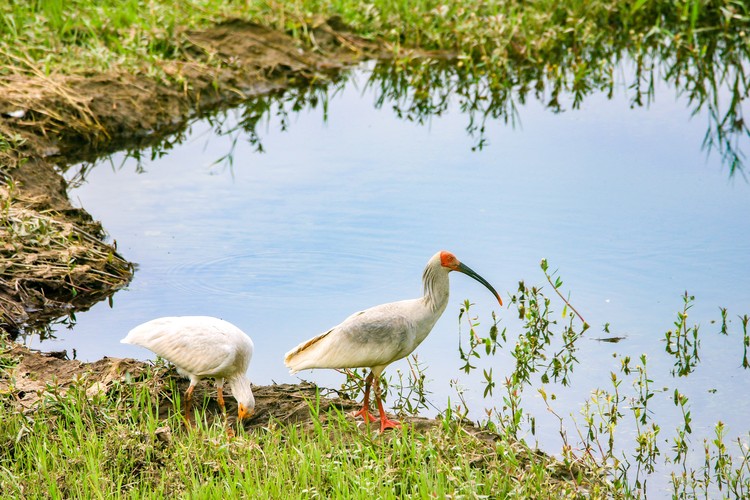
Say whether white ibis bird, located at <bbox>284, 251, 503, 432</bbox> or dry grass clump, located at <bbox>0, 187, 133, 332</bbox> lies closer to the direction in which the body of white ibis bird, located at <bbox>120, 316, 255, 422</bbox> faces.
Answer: the white ibis bird

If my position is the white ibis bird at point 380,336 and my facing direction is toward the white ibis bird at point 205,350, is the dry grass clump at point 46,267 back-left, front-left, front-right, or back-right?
front-right

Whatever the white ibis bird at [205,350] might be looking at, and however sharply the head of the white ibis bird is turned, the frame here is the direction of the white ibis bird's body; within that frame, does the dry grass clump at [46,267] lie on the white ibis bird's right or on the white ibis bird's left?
on the white ibis bird's left

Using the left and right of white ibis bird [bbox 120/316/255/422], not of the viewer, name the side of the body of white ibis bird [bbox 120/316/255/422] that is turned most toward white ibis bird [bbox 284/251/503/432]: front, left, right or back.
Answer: front

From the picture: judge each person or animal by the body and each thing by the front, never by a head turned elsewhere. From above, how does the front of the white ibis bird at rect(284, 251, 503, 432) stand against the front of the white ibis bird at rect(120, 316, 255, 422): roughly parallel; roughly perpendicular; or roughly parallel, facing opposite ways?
roughly parallel

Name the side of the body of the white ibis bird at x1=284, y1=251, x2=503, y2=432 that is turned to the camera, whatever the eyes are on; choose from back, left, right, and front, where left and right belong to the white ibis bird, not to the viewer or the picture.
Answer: right

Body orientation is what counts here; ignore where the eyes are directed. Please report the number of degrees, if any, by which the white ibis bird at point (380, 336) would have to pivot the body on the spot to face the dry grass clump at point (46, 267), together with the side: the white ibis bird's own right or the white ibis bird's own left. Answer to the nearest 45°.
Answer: approximately 135° to the white ibis bird's own left

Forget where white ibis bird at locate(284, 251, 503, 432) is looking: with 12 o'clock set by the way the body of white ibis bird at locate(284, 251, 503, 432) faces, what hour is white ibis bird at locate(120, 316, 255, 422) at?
white ibis bird at locate(120, 316, 255, 422) is roughly at 6 o'clock from white ibis bird at locate(284, 251, 503, 432).

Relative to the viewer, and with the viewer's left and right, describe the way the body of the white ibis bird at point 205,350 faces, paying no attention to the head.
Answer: facing to the right of the viewer

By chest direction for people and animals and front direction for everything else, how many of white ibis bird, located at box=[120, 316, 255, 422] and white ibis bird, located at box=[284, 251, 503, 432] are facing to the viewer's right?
2

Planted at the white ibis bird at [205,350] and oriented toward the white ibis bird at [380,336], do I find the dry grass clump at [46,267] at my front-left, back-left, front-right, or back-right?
back-left
